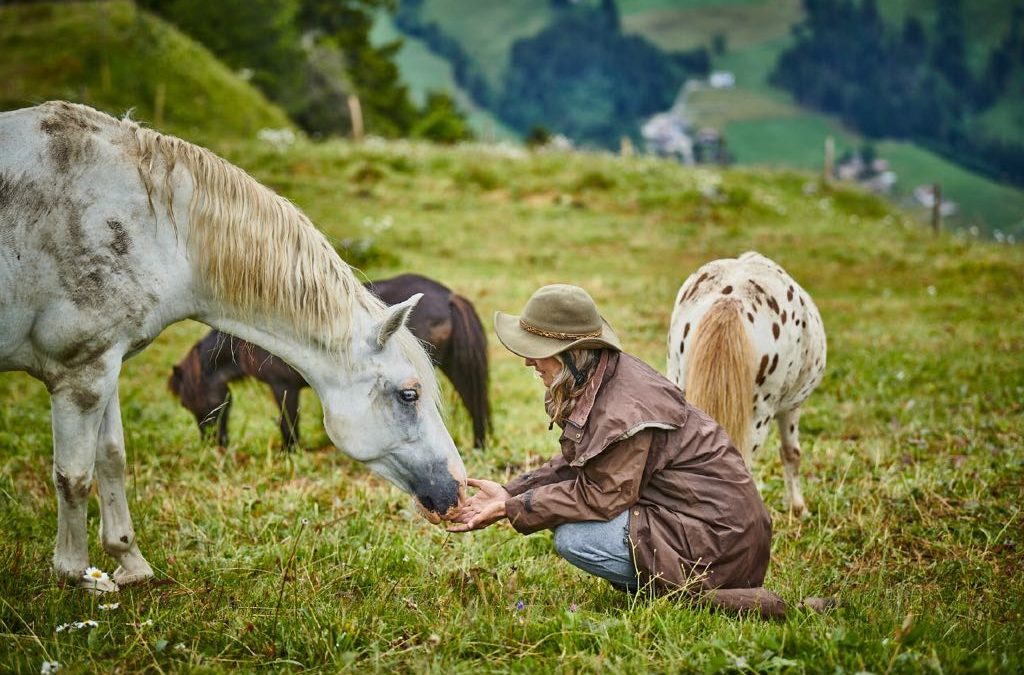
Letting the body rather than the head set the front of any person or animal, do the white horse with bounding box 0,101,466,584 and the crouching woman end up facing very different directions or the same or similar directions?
very different directions

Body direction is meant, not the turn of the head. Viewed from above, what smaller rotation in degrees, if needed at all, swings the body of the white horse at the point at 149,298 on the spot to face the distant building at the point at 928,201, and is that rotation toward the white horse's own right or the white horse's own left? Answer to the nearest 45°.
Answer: approximately 45° to the white horse's own left

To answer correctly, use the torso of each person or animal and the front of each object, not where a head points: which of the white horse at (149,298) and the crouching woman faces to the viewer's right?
the white horse

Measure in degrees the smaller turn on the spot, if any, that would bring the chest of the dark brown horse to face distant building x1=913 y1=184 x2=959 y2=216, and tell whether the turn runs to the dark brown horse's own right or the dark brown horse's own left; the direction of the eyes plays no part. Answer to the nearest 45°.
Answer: approximately 135° to the dark brown horse's own right

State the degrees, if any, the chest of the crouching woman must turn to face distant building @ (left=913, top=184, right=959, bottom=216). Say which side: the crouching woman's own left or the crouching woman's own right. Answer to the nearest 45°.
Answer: approximately 90° to the crouching woman's own right

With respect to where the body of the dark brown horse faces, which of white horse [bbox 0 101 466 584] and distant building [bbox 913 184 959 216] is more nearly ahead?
the white horse

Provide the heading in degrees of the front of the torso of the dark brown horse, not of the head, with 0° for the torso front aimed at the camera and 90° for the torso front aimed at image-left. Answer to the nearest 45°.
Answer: approximately 90°

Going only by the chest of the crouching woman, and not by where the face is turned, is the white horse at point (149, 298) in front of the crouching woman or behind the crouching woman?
in front

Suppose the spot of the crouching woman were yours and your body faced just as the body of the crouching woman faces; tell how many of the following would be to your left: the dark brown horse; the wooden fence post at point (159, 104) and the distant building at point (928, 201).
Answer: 0

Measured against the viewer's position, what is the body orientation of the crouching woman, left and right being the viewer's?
facing to the left of the viewer

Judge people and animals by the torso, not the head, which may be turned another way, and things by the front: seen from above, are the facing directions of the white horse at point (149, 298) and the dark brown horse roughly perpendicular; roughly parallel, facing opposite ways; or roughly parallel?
roughly parallel, facing opposite ways

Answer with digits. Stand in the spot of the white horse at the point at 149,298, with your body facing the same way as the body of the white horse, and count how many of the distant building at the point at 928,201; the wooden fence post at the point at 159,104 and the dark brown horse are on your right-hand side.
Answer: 0

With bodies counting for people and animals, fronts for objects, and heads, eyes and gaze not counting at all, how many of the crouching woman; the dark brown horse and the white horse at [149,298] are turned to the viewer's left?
2

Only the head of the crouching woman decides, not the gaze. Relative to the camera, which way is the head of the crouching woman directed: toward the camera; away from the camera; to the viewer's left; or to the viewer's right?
to the viewer's left

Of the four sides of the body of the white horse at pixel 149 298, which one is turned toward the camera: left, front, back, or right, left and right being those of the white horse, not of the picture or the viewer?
right

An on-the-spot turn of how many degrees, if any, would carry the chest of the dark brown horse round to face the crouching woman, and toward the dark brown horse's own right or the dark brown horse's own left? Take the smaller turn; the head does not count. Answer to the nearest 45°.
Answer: approximately 90° to the dark brown horse's own left

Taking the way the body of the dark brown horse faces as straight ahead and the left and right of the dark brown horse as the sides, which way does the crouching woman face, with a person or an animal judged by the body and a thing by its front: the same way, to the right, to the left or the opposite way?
the same way
